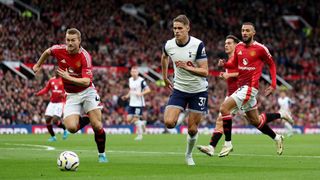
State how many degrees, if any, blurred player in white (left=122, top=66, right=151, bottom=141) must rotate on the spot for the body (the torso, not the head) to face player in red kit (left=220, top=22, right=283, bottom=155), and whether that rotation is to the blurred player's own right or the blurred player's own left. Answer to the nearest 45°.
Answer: approximately 45° to the blurred player's own left

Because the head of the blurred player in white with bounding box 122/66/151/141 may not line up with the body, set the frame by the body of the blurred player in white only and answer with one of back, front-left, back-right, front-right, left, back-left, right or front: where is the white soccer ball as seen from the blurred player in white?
front-left

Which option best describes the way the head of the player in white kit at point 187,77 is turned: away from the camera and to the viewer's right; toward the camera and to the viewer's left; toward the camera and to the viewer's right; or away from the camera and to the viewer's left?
toward the camera and to the viewer's left

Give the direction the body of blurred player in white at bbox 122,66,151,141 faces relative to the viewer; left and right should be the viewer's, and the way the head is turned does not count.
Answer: facing the viewer and to the left of the viewer

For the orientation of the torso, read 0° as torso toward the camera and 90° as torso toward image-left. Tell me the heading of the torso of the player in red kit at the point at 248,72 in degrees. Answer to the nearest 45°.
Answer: approximately 45°

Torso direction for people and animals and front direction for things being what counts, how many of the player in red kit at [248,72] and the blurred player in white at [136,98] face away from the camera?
0

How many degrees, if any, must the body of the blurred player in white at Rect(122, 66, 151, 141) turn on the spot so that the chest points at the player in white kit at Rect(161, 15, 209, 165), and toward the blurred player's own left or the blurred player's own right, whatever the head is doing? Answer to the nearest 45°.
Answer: approximately 45° to the blurred player's own left

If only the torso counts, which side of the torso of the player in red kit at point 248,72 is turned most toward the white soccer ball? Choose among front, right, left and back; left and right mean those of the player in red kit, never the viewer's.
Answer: front

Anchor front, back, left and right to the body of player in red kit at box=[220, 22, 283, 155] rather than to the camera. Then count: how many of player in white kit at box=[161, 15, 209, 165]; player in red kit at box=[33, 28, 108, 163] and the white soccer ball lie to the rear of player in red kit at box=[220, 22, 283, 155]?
0

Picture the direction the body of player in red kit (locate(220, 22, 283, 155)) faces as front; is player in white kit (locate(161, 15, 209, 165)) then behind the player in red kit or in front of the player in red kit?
in front
